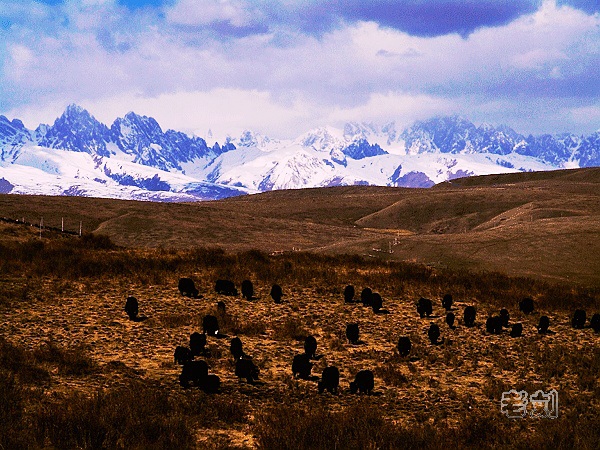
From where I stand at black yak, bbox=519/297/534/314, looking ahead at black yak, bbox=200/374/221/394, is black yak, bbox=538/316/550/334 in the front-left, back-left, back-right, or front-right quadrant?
front-left

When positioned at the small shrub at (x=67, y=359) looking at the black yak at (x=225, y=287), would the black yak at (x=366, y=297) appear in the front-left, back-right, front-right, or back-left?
front-right
